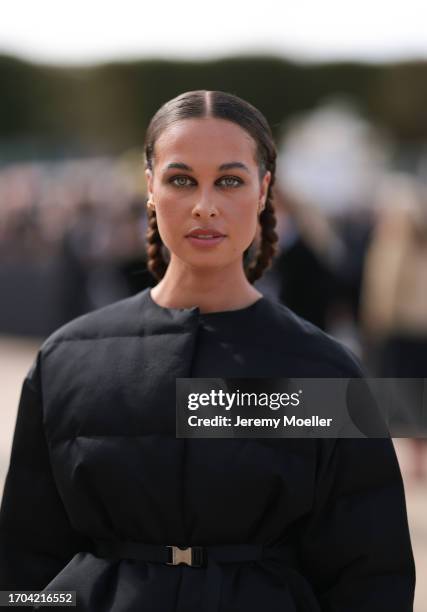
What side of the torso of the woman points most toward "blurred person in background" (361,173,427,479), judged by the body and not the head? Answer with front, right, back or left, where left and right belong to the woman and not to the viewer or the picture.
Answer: back

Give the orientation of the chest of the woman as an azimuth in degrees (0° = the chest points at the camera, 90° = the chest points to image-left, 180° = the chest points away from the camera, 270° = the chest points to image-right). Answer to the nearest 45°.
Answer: approximately 0°
